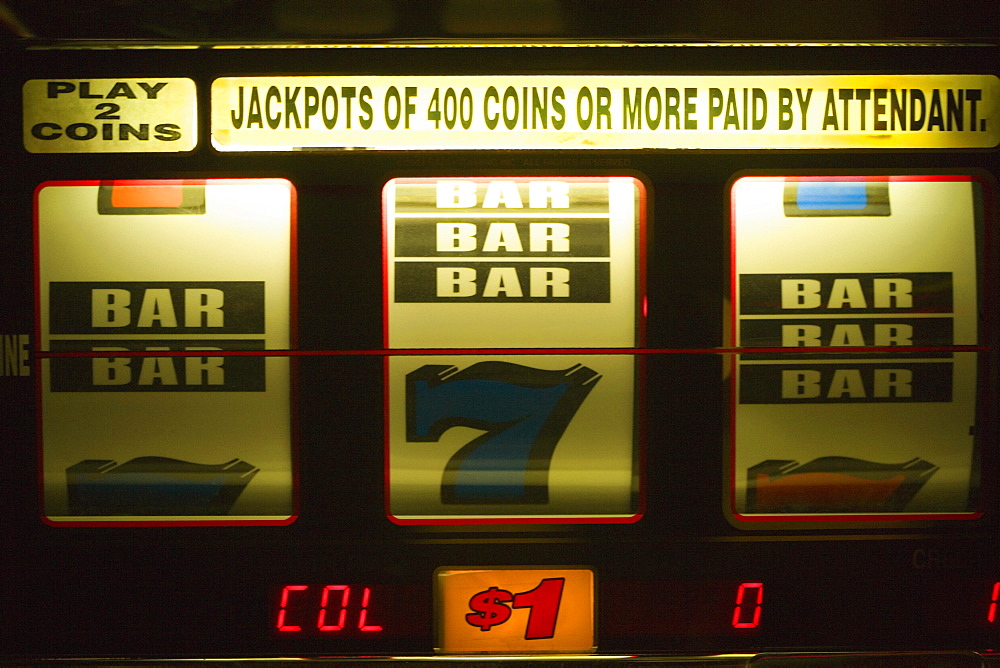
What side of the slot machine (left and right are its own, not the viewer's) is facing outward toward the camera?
front
